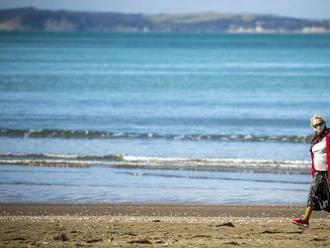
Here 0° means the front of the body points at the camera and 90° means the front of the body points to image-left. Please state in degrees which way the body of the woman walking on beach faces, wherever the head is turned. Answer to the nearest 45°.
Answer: approximately 45°
